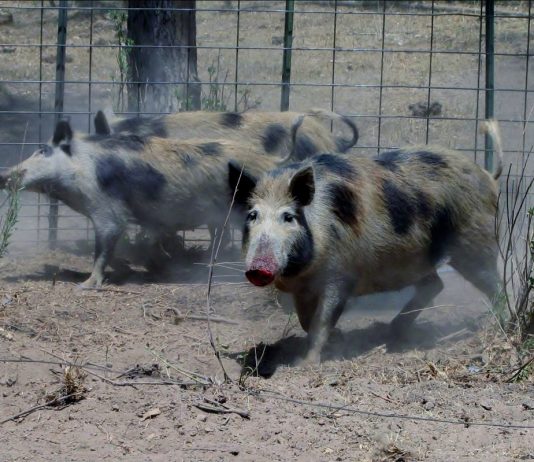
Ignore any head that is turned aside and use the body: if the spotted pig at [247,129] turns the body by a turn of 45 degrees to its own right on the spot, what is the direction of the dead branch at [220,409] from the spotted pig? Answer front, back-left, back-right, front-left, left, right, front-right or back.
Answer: back-left

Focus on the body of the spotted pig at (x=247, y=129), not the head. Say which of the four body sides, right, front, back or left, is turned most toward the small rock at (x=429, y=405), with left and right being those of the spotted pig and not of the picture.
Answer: left

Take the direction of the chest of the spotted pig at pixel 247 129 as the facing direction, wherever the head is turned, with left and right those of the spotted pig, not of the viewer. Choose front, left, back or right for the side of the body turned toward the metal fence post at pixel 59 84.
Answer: front

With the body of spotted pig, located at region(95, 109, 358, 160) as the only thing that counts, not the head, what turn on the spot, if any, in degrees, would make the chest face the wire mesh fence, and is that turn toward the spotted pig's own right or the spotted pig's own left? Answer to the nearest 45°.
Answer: approximately 90° to the spotted pig's own right

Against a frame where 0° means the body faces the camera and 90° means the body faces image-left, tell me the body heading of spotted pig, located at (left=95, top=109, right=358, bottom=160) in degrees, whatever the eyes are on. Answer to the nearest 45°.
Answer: approximately 90°

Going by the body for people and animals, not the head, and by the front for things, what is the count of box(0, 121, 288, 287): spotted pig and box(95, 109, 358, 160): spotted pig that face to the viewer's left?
2

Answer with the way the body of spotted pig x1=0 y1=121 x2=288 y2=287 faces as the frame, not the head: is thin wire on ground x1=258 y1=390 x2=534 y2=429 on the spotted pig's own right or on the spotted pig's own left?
on the spotted pig's own left

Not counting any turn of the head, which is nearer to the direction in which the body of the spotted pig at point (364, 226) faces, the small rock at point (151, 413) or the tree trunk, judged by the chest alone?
the small rock

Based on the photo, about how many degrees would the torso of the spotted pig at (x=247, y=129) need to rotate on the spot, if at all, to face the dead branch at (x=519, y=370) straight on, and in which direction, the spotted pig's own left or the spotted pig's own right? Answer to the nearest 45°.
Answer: approximately 90° to the spotted pig's own left

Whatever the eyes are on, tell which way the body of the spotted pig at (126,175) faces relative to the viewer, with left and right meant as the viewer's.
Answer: facing to the left of the viewer
